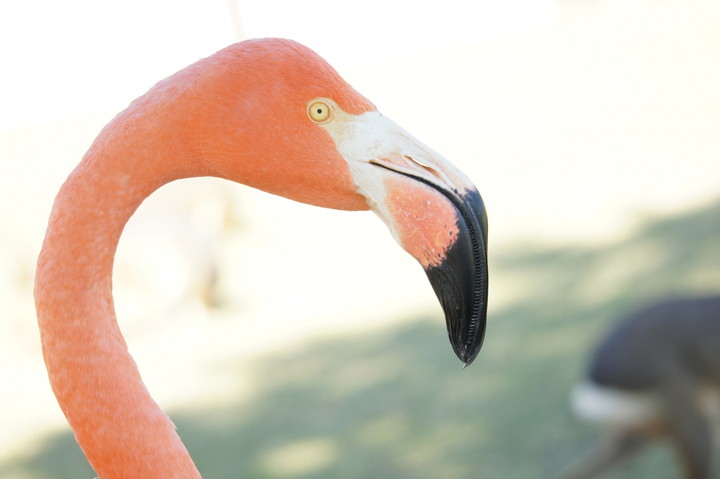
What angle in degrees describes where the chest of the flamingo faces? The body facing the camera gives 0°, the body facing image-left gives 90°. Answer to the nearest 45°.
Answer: approximately 270°
